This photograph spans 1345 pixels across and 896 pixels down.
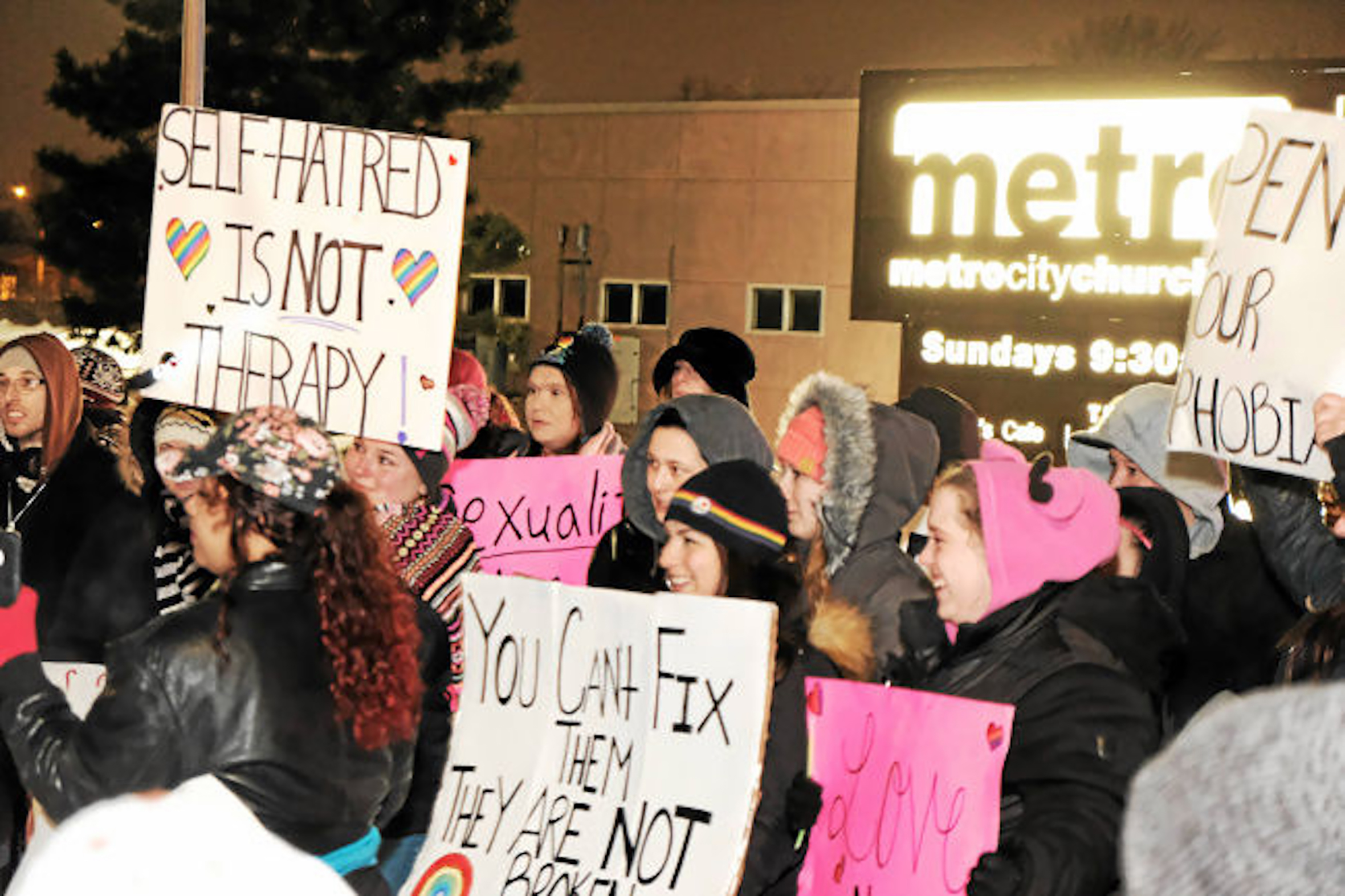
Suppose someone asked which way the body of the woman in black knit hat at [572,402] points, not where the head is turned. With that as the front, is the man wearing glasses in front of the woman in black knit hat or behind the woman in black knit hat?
in front

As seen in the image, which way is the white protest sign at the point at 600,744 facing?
toward the camera

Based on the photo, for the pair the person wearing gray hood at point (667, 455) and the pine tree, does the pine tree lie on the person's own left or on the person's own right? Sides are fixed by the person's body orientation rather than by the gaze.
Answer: on the person's own right

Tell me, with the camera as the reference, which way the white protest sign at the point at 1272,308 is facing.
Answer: facing the viewer

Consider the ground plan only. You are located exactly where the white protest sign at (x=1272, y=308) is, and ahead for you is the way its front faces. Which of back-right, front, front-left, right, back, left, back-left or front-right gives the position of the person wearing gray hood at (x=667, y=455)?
right

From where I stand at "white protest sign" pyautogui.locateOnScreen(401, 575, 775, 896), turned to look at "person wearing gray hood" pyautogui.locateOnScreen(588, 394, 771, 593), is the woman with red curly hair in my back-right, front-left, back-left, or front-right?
back-left

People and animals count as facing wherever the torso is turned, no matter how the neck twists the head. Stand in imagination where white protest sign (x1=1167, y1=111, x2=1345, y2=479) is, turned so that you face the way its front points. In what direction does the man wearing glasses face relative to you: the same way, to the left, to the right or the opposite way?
the same way

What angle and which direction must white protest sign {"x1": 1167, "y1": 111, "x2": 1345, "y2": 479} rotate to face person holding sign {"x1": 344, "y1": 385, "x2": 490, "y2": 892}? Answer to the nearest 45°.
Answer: approximately 90° to its right

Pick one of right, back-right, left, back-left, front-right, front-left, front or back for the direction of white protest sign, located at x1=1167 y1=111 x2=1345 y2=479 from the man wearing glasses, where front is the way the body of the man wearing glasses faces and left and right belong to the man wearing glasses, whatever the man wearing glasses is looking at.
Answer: left

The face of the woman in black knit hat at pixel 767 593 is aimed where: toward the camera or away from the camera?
toward the camera

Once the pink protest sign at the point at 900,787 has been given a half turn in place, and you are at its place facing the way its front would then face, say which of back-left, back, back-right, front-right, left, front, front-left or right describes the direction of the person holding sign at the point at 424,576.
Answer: front-left

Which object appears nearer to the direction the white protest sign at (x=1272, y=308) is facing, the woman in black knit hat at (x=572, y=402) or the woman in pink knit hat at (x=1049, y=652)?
the woman in pink knit hat

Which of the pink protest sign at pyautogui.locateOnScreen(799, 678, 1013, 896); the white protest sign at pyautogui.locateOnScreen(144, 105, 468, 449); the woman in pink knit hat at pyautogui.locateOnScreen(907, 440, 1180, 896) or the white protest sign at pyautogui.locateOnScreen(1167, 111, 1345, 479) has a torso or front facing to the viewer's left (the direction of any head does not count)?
the woman in pink knit hat

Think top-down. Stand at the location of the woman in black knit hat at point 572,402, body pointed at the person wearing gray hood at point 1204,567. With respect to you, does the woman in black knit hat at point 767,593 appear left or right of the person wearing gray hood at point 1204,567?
right

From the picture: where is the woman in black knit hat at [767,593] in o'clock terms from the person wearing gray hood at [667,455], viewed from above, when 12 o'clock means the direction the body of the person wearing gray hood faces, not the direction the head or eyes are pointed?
The woman in black knit hat is roughly at 10 o'clock from the person wearing gray hood.
